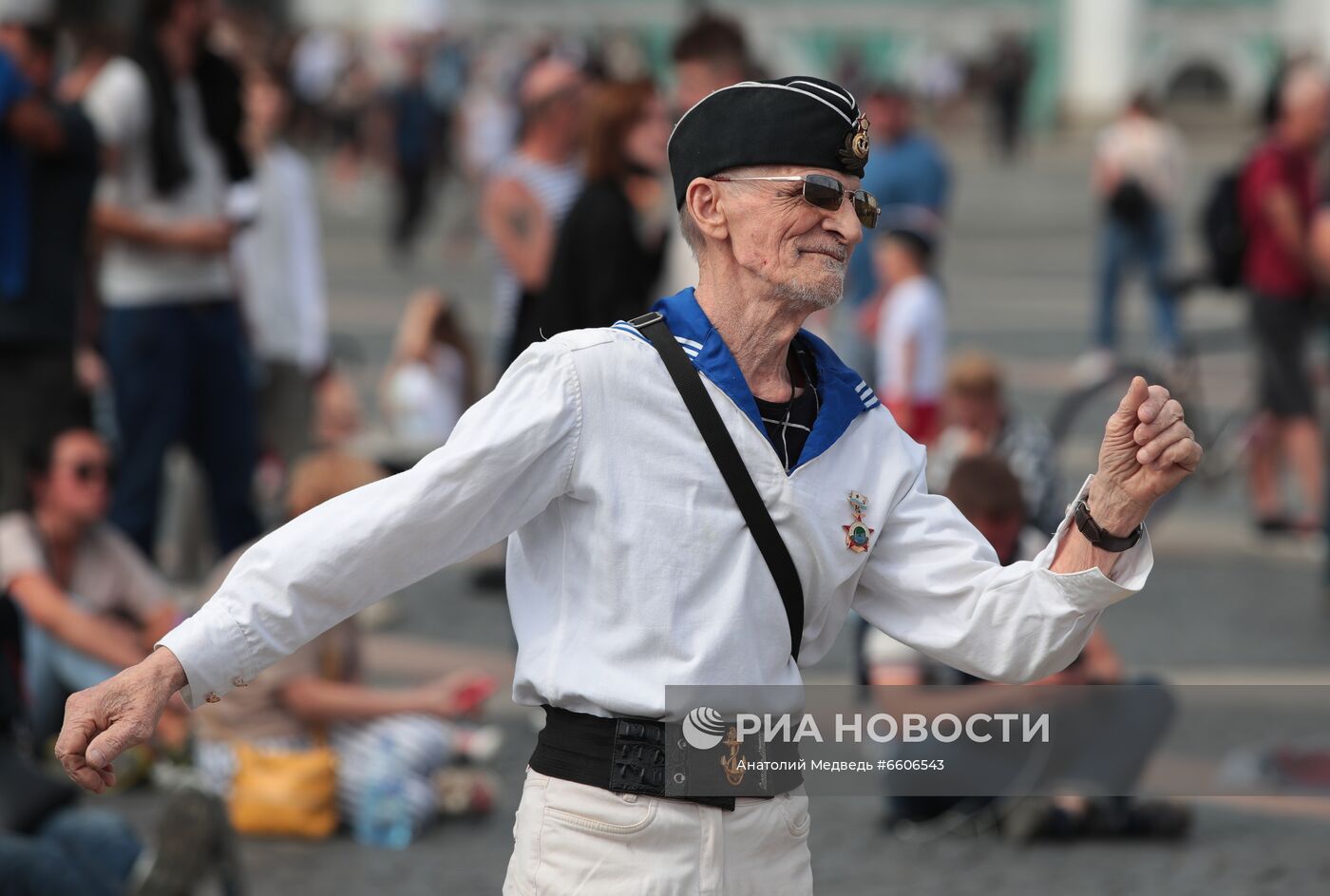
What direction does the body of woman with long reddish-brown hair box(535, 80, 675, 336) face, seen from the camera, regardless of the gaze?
to the viewer's right

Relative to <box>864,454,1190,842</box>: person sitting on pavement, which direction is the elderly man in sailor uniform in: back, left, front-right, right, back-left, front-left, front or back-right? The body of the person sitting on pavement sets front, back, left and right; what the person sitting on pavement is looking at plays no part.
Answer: front

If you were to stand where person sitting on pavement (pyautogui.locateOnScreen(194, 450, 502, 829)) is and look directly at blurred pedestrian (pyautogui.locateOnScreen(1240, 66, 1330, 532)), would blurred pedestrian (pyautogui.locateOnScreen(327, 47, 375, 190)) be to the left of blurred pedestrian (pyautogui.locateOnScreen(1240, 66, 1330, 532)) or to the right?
left

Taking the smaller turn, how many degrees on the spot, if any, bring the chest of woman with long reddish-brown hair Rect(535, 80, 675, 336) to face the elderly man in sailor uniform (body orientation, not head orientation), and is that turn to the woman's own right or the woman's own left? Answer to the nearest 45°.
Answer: approximately 90° to the woman's own right

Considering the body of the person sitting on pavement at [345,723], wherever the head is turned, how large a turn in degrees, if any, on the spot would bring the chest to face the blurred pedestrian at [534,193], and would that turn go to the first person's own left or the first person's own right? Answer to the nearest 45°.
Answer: approximately 90° to the first person's own left

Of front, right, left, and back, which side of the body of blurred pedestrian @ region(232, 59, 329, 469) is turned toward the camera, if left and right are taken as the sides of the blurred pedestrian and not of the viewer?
left

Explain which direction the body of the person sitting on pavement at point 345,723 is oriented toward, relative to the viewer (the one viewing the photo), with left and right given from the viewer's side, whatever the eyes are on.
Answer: facing to the right of the viewer

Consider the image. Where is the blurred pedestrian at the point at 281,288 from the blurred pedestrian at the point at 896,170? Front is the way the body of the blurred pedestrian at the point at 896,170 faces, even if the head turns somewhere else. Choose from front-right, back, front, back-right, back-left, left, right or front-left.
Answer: front

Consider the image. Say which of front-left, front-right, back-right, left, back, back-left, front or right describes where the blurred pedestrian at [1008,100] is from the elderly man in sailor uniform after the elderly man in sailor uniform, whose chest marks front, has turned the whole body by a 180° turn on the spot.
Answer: front-right

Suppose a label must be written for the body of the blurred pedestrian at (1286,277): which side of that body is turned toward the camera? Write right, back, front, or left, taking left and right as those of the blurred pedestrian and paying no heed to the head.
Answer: right
